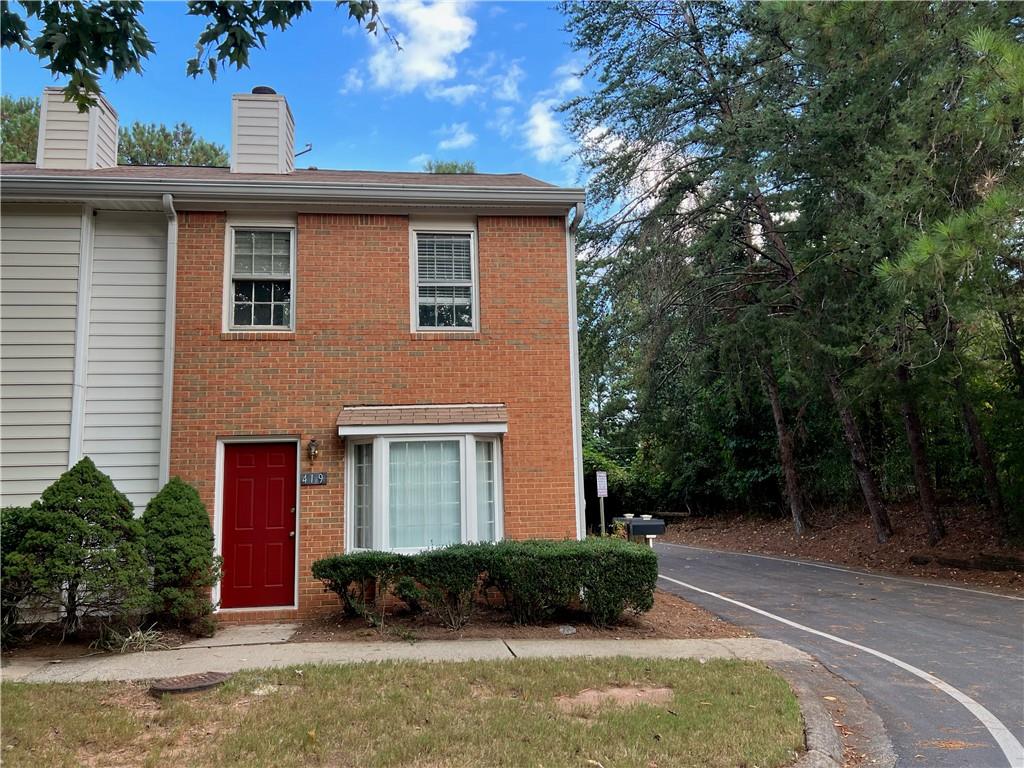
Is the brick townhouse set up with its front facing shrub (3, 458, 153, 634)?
no

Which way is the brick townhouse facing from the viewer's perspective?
toward the camera

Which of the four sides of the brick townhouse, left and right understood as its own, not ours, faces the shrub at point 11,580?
right

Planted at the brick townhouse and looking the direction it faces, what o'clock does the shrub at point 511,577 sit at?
The shrub is roughly at 10 o'clock from the brick townhouse.

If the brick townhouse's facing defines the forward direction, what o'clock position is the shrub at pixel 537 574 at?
The shrub is roughly at 10 o'clock from the brick townhouse.
